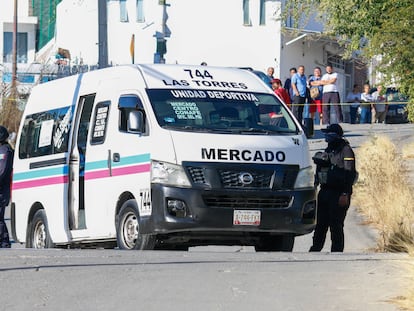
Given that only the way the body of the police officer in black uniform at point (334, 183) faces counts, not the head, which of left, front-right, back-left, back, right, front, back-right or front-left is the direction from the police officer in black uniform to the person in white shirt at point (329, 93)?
back-right

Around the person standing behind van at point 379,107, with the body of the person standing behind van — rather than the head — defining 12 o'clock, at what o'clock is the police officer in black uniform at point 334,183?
The police officer in black uniform is roughly at 12 o'clock from the person standing behind van.

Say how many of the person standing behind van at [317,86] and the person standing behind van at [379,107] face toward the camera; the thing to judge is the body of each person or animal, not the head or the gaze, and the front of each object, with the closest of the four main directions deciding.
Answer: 2

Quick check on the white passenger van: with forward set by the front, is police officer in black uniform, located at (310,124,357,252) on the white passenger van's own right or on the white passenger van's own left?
on the white passenger van's own left

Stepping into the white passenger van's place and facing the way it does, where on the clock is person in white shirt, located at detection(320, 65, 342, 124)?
The person in white shirt is roughly at 8 o'clock from the white passenger van.

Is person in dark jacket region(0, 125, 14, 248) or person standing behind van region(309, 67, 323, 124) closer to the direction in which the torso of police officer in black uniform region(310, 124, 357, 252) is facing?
the person in dark jacket

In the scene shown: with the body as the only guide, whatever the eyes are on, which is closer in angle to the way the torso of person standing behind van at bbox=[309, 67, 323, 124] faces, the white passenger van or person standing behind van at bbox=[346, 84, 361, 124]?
the white passenger van

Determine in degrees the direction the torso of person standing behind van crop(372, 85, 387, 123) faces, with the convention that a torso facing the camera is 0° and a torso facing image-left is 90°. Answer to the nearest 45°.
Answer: approximately 0°

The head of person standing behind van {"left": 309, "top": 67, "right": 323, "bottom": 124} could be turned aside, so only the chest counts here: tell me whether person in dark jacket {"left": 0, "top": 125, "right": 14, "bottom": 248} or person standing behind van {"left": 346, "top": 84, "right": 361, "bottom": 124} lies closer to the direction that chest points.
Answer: the person in dark jacket

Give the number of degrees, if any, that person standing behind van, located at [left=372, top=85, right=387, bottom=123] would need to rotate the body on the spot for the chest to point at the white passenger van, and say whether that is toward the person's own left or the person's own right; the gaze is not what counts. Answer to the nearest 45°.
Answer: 0° — they already face it

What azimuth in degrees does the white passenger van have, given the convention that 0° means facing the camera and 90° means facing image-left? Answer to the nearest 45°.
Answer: approximately 315°

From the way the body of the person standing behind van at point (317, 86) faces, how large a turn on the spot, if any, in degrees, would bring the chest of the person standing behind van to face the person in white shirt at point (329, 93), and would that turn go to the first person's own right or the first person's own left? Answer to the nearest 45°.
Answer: approximately 45° to the first person's own left
